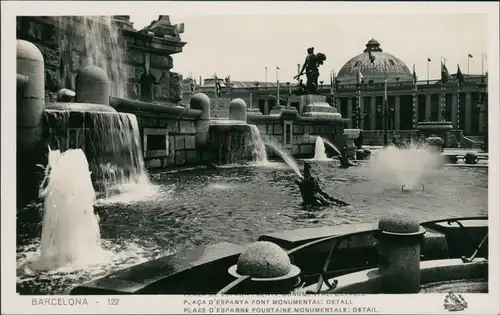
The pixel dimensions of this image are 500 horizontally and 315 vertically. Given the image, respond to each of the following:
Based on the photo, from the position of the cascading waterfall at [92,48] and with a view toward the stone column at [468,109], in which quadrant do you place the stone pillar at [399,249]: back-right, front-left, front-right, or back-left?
back-right
